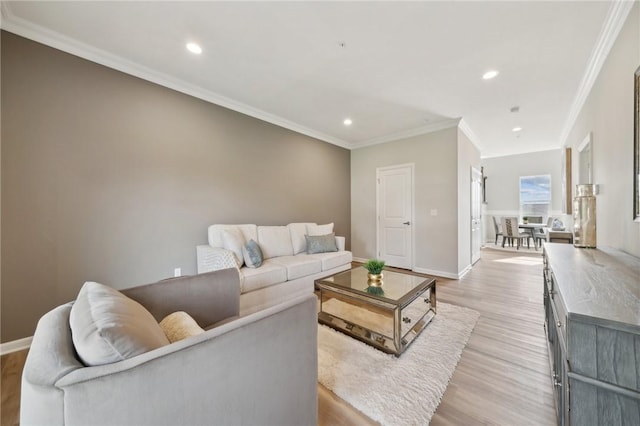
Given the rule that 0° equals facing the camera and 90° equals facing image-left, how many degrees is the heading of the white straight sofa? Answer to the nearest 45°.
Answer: approximately 315°

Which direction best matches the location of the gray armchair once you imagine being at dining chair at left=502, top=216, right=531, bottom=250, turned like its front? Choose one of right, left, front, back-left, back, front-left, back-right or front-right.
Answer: back-right

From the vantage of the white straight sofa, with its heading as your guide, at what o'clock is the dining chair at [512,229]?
The dining chair is roughly at 10 o'clock from the white straight sofa.

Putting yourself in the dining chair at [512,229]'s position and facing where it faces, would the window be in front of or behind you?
in front

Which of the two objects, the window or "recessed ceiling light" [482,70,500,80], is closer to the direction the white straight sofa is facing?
the recessed ceiling light

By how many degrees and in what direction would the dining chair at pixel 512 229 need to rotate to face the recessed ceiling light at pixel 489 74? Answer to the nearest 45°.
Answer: approximately 135° to its right

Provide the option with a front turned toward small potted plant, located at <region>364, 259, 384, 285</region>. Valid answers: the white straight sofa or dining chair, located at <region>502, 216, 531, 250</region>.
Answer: the white straight sofa

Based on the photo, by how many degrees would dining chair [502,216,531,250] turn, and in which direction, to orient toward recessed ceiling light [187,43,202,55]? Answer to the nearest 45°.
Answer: approximately 135° to its right

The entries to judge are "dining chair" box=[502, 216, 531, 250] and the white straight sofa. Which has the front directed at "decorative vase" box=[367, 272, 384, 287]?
the white straight sofa

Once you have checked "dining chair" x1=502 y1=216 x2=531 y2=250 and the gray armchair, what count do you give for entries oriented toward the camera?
0

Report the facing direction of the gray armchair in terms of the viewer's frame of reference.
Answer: facing away from the viewer and to the right of the viewer

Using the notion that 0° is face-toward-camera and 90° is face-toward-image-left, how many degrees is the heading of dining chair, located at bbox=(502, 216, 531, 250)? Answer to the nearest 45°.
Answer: approximately 225°

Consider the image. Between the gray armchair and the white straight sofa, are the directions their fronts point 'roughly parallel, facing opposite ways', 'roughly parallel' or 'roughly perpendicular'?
roughly perpendicular
